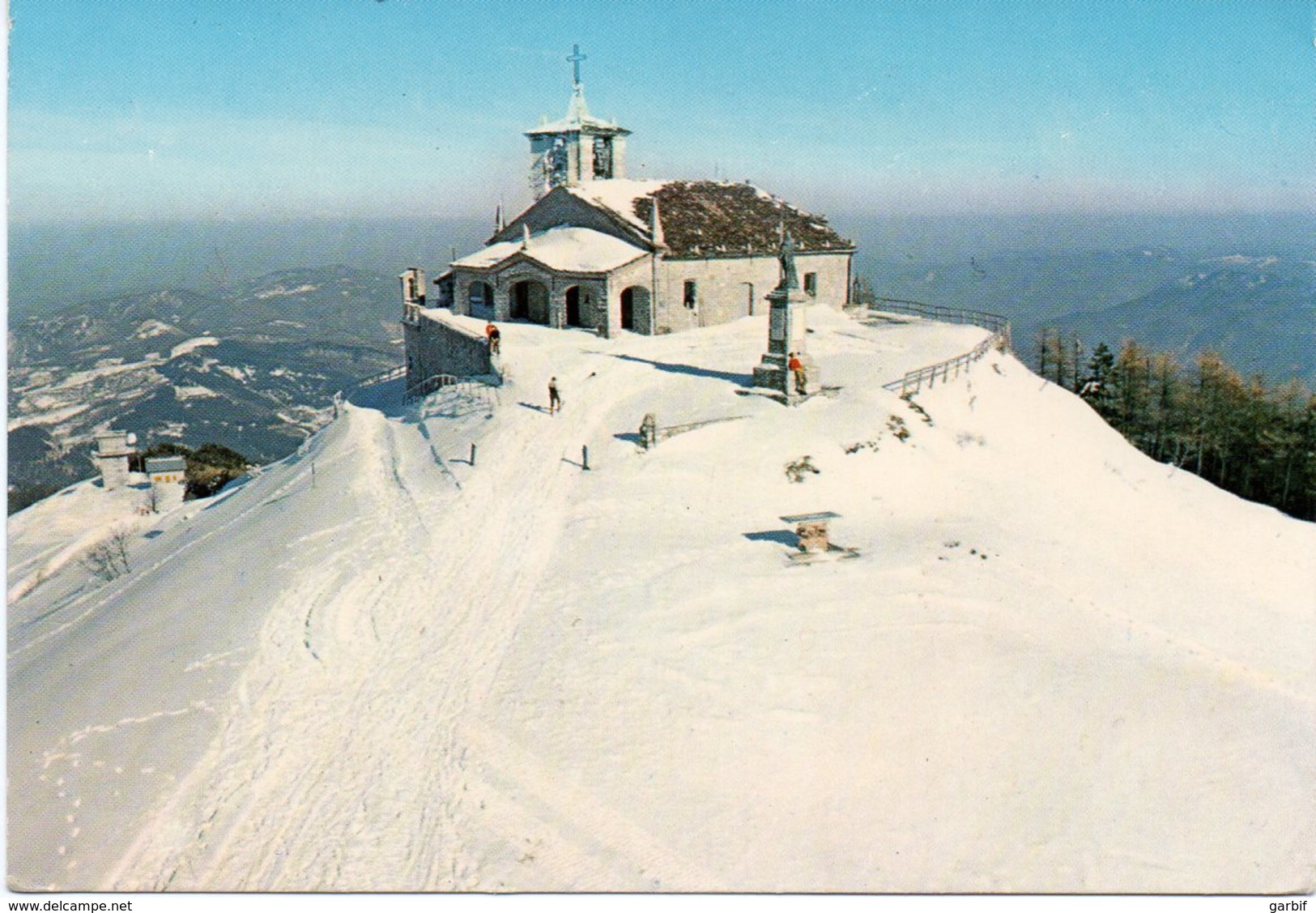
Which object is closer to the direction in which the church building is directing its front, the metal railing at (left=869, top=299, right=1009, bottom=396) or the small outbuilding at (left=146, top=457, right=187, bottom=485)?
the small outbuilding

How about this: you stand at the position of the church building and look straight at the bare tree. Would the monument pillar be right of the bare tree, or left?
left

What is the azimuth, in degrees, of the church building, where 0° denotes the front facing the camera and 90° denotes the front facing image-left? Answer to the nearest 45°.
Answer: approximately 45°

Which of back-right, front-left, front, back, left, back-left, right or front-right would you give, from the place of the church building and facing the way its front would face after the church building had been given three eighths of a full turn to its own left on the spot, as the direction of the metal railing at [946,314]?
front

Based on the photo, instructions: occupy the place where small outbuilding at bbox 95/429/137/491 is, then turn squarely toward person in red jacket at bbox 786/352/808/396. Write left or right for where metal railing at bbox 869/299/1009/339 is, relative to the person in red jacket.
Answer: left

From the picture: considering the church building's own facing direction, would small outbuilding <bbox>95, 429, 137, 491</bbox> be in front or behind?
in front

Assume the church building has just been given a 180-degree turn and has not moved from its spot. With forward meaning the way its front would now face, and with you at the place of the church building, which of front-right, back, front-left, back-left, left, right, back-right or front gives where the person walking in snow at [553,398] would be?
back-right

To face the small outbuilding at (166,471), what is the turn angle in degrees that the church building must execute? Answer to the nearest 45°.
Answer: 0° — it already faces it

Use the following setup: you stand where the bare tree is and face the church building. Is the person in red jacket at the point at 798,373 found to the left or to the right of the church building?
right

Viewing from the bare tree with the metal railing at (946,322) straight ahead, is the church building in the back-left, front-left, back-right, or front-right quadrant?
front-left

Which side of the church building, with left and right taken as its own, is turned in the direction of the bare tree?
front

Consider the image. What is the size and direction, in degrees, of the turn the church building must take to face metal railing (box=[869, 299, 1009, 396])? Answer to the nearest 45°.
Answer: approximately 135° to its left

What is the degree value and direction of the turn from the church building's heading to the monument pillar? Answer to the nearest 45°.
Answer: approximately 45° to its left
